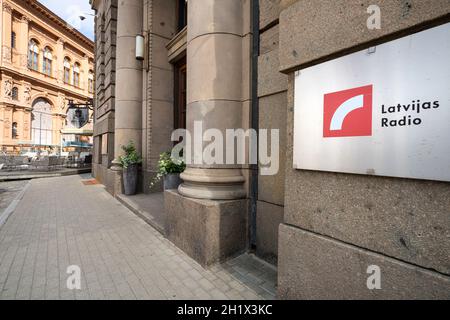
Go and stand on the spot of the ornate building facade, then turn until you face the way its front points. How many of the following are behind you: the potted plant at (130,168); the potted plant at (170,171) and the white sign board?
0

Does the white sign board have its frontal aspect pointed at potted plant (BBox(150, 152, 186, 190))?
no

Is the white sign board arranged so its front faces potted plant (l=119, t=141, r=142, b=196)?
no

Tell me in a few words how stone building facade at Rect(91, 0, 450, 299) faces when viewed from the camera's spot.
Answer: facing the viewer and to the left of the viewer

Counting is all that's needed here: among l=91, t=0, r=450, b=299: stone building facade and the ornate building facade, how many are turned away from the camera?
0

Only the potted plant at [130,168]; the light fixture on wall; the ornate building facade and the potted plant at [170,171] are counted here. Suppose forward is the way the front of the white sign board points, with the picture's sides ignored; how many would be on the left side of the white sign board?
0

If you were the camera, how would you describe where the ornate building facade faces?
facing the viewer and to the right of the viewer

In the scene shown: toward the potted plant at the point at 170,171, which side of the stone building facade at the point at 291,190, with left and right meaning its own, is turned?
right

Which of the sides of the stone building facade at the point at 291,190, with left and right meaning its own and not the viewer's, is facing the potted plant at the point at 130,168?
right

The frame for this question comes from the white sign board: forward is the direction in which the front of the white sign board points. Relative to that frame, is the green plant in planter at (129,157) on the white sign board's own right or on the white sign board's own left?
on the white sign board's own right

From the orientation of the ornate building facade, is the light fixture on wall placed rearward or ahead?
ahead

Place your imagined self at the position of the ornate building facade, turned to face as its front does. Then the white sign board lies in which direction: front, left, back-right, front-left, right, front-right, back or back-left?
front-right

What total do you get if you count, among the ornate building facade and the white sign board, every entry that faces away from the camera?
0
